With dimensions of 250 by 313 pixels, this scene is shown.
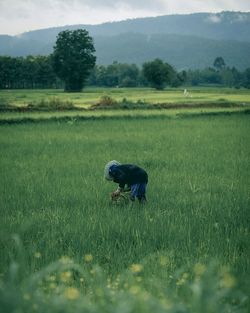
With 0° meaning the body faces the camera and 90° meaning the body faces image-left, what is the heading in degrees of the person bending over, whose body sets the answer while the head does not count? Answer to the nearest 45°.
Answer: approximately 90°

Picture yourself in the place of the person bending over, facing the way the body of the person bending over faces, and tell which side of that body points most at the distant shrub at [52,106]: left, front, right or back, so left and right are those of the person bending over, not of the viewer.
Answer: right
